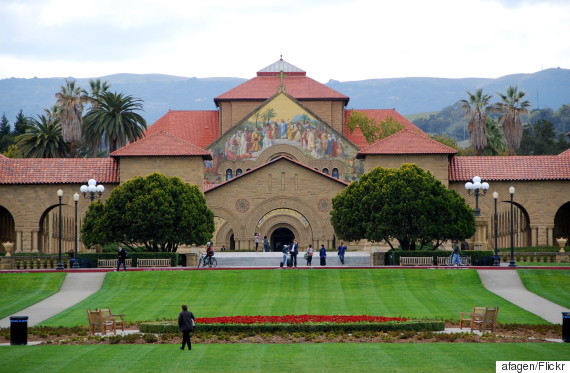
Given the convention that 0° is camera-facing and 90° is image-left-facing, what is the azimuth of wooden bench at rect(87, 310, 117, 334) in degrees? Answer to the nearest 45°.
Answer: approximately 225°

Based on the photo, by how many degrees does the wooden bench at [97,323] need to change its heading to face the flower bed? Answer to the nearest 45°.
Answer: approximately 45° to its right

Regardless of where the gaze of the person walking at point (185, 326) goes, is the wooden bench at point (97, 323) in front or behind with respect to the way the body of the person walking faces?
in front

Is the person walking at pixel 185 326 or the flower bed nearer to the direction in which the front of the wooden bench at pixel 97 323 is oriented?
the flower bed

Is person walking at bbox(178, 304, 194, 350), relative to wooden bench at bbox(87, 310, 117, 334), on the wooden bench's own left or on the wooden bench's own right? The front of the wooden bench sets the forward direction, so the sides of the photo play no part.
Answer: on the wooden bench's own right

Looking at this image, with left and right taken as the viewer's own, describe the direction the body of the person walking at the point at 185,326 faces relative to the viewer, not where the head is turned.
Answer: facing away from the viewer
